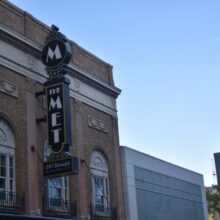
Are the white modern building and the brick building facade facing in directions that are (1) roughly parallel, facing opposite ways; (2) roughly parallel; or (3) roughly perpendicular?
roughly parallel

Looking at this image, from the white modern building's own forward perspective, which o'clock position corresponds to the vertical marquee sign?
The vertical marquee sign is roughly at 2 o'clock from the white modern building.

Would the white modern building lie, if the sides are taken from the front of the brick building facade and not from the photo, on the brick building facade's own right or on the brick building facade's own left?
on the brick building facade's own left

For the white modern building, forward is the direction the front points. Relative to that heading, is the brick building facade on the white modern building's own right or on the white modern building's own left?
on the white modern building's own right

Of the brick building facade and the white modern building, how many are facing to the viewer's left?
0
